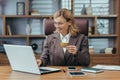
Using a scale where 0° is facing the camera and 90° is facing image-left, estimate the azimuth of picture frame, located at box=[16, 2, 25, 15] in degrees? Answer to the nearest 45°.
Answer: approximately 0°

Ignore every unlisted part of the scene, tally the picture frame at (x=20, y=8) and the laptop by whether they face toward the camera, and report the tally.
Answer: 1

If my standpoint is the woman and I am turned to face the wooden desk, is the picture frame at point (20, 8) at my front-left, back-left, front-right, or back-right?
back-right

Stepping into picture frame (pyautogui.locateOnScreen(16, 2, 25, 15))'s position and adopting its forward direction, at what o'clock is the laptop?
The laptop is roughly at 12 o'clock from the picture frame.

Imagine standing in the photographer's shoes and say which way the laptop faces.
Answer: facing away from the viewer and to the right of the viewer

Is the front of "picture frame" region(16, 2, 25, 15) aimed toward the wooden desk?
yes
